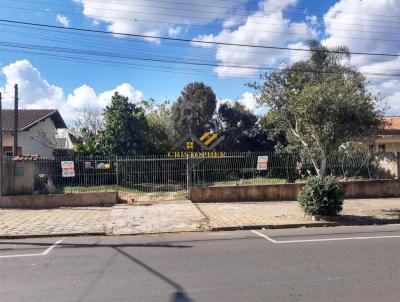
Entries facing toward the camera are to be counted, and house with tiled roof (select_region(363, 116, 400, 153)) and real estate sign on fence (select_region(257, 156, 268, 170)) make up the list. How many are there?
2

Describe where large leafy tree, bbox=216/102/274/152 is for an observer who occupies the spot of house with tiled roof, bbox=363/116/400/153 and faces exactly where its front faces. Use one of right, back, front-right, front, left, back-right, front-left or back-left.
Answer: right

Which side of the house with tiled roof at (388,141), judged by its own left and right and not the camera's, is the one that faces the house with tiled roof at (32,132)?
right

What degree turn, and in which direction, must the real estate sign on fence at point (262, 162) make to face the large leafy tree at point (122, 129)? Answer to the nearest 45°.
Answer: approximately 135° to its right

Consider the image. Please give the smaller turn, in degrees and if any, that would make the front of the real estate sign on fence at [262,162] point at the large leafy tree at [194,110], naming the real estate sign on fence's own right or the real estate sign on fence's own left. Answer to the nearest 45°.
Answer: approximately 180°

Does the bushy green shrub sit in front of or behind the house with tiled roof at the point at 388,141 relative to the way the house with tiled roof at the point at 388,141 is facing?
in front

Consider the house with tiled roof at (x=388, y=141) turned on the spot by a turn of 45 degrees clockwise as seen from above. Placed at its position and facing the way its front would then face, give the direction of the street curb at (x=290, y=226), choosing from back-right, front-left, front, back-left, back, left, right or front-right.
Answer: front-left

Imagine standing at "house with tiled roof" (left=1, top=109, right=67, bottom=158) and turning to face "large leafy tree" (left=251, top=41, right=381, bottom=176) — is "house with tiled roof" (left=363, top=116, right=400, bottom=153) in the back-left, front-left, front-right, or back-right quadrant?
front-left

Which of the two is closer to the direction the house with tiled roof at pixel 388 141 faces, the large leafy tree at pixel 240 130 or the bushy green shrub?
the bushy green shrub

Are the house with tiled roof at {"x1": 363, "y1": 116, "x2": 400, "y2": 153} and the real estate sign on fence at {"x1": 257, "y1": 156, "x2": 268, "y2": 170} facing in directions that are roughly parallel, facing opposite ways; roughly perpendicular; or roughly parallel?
roughly parallel

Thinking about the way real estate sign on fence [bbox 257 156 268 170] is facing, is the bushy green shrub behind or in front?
in front

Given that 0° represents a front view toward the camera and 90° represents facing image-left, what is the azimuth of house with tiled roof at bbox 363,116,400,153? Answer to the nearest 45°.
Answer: approximately 0°

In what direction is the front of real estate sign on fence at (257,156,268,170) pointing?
toward the camera

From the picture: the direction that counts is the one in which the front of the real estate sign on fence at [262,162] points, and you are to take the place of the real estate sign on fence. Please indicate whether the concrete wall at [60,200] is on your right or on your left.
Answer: on your right

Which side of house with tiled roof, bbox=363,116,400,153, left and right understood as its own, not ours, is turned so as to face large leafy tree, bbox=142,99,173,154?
right
